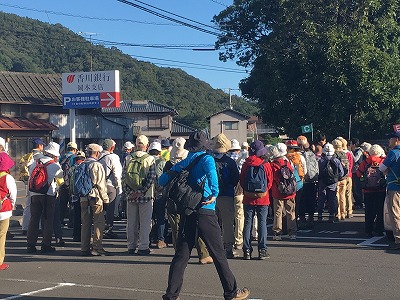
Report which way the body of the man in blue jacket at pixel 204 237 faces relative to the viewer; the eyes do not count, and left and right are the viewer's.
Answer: facing away from the viewer and to the right of the viewer

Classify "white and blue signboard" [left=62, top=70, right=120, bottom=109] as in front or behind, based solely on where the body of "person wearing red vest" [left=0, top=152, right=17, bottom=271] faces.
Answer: in front

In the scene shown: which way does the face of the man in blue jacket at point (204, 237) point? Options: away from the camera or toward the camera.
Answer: away from the camera

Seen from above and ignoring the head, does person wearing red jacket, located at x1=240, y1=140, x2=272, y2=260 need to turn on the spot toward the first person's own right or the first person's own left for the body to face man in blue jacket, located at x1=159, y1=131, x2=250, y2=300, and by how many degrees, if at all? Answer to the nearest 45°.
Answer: approximately 180°

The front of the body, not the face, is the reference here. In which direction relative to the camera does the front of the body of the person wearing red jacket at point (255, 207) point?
away from the camera

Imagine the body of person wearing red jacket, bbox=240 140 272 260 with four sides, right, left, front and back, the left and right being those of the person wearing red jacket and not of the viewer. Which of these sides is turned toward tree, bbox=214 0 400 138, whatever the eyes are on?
front

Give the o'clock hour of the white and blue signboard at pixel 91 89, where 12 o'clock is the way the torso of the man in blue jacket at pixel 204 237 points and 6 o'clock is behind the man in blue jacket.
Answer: The white and blue signboard is roughly at 10 o'clock from the man in blue jacket.

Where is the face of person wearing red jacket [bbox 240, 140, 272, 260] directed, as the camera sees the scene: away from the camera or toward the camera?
away from the camera

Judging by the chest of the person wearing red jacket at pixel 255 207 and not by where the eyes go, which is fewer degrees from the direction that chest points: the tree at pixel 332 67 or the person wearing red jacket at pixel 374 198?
the tree

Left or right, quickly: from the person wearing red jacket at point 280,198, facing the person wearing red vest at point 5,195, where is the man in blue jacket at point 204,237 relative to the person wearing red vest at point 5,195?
left

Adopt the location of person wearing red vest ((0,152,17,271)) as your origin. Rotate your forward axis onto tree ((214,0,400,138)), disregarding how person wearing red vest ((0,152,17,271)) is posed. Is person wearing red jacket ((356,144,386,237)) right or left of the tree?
right

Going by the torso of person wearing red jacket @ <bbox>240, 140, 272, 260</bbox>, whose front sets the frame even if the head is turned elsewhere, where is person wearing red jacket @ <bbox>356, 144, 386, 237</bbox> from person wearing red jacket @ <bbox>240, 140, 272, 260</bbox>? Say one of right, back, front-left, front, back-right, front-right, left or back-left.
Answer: front-right

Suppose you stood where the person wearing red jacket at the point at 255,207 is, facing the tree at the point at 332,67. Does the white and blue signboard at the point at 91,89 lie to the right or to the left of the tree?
left

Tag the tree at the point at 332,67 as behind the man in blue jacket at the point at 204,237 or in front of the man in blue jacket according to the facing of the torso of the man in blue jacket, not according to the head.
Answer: in front
